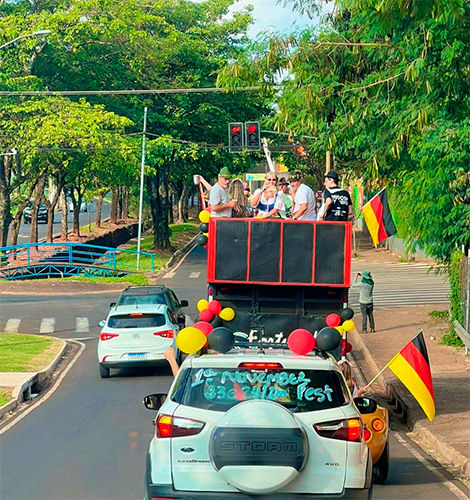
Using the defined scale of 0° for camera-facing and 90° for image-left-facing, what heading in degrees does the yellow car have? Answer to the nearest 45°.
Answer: approximately 180°

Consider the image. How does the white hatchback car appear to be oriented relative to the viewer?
away from the camera

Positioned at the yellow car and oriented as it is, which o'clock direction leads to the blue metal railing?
The blue metal railing is roughly at 11 o'clock from the yellow car.

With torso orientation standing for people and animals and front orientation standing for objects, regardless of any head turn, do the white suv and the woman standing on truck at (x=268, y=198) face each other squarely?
yes

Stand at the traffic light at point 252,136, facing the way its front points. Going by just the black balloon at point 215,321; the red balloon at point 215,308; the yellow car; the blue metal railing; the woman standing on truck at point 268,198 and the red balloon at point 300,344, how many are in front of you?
5

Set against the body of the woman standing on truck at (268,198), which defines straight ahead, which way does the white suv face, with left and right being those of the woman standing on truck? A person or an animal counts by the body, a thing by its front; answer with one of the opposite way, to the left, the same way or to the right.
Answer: the opposite way

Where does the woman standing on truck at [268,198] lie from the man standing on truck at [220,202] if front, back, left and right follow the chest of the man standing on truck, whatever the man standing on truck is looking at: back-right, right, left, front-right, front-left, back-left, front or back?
front-left

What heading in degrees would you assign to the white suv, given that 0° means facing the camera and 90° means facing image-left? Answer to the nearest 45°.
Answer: approximately 180°

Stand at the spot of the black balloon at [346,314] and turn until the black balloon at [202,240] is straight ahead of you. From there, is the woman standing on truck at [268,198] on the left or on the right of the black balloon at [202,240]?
right

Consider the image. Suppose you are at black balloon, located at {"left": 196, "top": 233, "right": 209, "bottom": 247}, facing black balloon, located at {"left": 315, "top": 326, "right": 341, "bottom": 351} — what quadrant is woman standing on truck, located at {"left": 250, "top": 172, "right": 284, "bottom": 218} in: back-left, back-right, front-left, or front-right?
back-left
